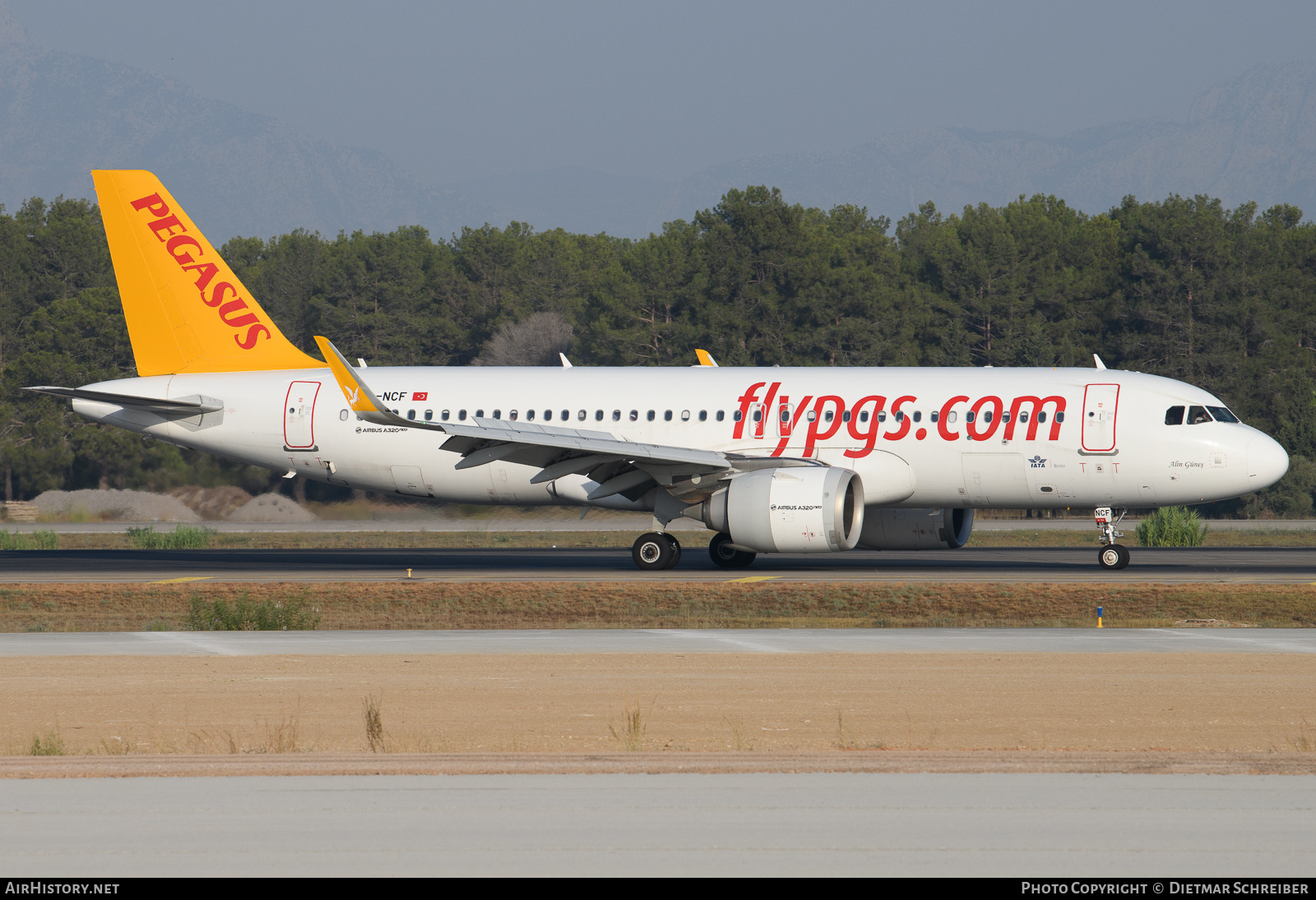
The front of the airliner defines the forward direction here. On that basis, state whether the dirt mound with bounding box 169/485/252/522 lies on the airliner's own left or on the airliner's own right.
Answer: on the airliner's own left

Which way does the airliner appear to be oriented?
to the viewer's right

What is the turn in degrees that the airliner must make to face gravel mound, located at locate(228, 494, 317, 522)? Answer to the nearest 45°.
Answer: approximately 135° to its left
